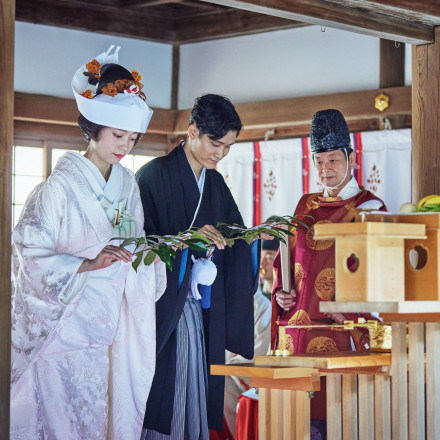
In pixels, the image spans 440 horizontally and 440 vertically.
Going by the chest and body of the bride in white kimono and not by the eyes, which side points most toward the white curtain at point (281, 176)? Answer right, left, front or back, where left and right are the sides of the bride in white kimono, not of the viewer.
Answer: left

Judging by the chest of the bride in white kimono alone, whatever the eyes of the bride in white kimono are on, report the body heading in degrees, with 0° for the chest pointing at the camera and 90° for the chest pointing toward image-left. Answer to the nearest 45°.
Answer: approximately 315°

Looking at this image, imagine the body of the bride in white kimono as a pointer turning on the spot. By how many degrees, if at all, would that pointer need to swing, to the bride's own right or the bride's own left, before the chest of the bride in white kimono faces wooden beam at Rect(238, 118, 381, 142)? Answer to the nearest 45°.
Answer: approximately 90° to the bride's own left

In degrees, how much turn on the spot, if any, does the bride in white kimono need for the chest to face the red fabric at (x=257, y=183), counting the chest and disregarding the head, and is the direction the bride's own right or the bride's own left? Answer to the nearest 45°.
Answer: approximately 90° to the bride's own left
